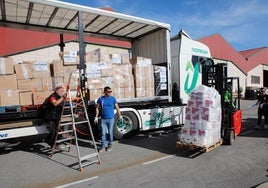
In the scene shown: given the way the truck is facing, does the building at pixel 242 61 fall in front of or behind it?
in front

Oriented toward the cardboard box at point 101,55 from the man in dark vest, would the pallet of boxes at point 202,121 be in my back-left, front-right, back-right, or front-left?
front-right

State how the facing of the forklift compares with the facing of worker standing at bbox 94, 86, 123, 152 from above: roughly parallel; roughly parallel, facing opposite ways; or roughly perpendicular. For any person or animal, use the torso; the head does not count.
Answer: roughly perpendicular

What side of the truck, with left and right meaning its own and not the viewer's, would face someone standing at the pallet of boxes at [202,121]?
right

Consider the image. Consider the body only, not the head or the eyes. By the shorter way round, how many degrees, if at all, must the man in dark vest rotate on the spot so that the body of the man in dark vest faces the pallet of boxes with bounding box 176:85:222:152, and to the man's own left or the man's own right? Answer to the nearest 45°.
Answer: approximately 45° to the man's own right

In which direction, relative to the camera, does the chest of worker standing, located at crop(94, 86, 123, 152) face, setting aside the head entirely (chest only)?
toward the camera

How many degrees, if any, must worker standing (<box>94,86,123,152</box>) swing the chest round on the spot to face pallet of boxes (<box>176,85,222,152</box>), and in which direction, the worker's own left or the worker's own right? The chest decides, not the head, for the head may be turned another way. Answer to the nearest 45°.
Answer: approximately 90° to the worker's own left

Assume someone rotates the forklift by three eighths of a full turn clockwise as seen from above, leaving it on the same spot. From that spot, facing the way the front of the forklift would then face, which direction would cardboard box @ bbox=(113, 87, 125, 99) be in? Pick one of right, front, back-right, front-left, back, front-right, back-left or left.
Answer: left

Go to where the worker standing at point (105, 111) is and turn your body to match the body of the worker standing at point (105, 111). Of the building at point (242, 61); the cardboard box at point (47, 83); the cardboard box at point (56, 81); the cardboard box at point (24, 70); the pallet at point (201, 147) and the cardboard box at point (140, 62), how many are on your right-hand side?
3

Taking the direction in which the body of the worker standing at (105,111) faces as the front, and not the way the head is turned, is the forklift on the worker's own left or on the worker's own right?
on the worker's own left

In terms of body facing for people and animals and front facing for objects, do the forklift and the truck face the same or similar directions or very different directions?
very different directions

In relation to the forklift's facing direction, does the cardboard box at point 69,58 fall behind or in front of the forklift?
in front

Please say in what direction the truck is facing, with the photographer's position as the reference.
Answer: facing away from the viewer and to the right of the viewer

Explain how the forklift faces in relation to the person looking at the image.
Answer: facing the viewer and to the left of the viewer
